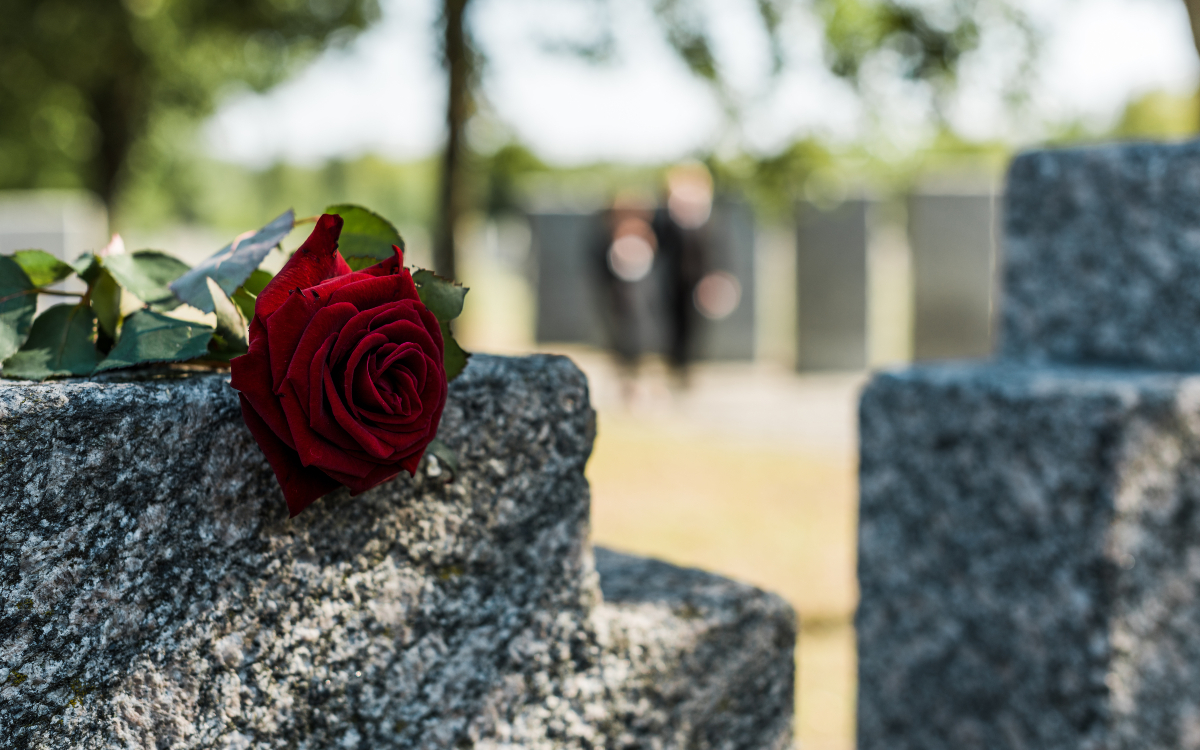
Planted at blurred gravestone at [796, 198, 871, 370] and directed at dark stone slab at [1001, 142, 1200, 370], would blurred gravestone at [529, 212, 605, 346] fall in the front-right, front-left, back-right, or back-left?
back-right
